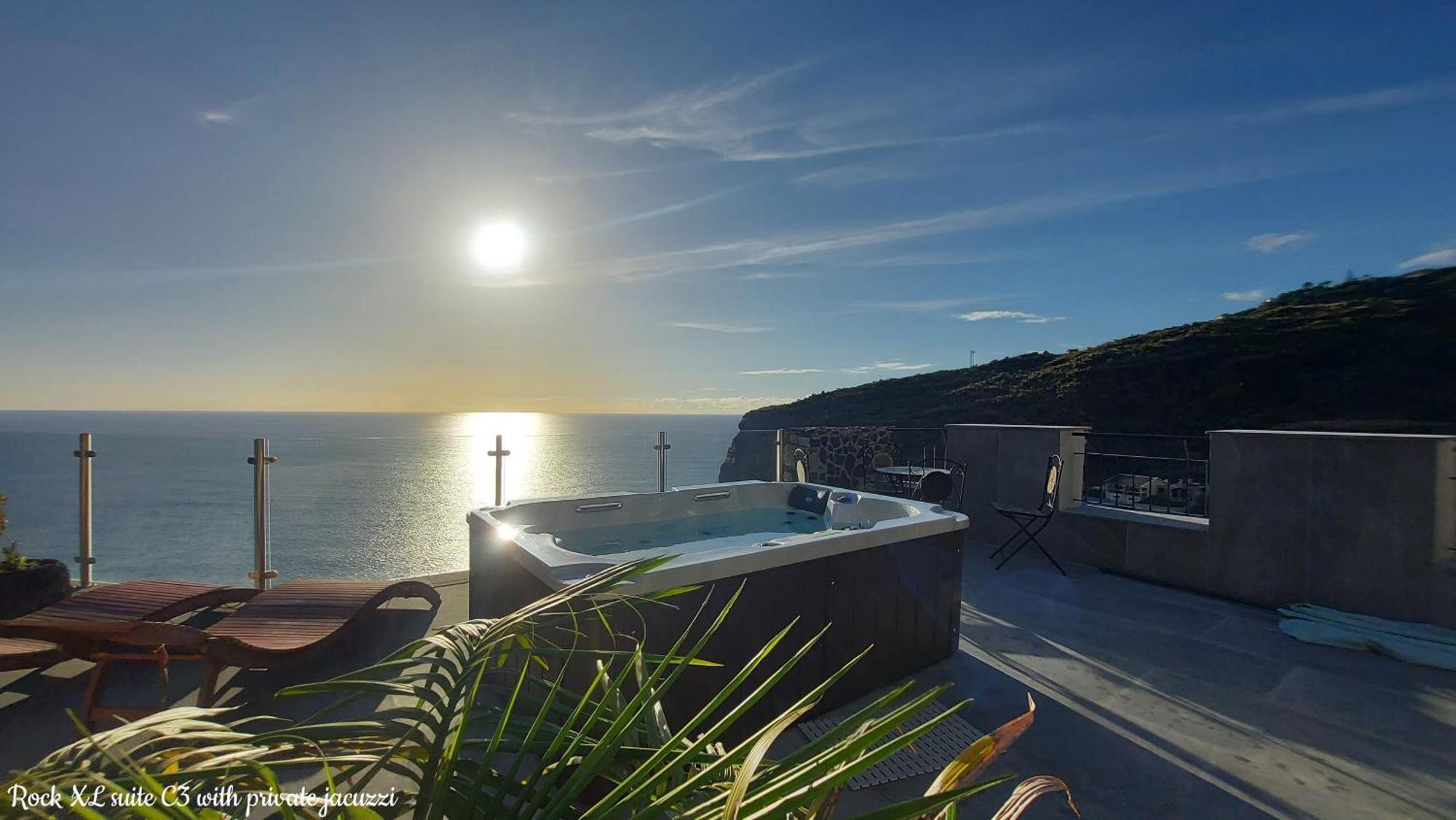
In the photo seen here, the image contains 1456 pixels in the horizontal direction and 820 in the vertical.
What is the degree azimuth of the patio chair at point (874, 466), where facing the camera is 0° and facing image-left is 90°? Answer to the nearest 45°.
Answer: approximately 315°

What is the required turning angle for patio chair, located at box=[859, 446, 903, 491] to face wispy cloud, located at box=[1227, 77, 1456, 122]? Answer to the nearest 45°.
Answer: approximately 90° to its left

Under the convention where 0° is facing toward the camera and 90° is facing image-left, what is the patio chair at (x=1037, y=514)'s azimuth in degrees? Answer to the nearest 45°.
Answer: approximately 90°

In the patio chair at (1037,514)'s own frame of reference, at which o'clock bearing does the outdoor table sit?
The outdoor table is roughly at 1 o'clock from the patio chair.

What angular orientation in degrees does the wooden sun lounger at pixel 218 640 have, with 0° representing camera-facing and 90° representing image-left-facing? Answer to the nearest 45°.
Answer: approximately 45°

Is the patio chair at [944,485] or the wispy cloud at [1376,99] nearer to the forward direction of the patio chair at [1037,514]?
the patio chair

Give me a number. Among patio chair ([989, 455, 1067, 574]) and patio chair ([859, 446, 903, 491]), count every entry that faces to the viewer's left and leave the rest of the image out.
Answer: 1
